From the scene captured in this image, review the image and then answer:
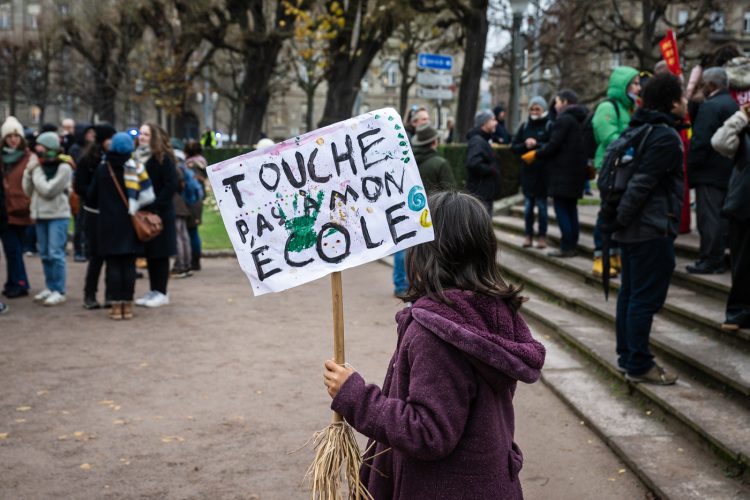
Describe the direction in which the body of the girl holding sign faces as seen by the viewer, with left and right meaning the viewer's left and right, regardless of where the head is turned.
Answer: facing away from the viewer and to the left of the viewer

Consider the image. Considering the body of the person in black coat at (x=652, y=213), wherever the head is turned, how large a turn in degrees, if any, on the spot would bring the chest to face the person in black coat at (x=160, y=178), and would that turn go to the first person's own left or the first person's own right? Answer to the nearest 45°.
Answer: approximately 135° to the first person's own left

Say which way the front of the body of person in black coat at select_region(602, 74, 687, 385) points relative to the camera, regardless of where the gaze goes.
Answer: to the viewer's right

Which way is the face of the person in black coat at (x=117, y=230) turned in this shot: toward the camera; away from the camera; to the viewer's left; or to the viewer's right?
away from the camera

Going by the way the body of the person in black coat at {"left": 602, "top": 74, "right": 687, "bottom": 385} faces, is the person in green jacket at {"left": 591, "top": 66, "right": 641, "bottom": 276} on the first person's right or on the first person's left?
on the first person's left

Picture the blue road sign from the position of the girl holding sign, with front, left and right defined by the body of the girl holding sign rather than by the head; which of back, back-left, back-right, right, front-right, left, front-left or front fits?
front-right

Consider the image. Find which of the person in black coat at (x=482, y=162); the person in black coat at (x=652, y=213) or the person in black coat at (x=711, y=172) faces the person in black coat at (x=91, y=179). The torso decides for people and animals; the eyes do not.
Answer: the person in black coat at (x=711, y=172)

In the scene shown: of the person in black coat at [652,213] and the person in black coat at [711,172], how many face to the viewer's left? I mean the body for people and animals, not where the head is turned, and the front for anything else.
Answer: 1

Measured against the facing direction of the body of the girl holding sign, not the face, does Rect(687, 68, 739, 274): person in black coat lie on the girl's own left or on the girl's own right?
on the girl's own right
